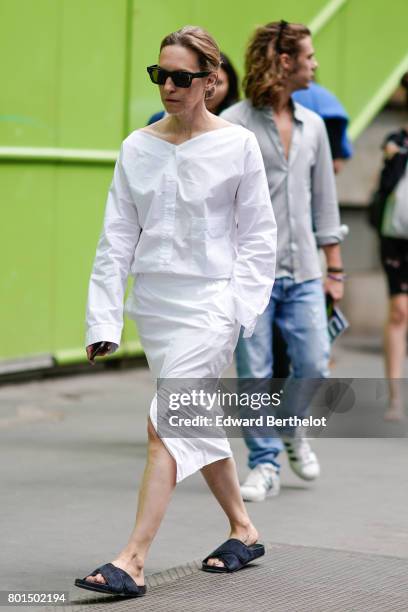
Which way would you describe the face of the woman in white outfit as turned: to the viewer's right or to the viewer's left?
to the viewer's left

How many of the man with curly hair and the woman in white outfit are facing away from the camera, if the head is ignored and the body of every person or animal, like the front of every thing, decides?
0

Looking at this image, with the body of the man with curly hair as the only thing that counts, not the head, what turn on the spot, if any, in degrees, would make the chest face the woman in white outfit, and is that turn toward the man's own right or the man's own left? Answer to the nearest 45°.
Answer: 0° — they already face them

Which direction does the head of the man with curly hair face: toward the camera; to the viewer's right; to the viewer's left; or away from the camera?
to the viewer's right

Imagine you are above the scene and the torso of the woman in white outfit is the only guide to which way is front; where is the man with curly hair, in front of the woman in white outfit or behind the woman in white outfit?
behind

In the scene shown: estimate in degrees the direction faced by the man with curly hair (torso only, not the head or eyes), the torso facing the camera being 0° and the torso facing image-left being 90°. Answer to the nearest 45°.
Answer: approximately 0°

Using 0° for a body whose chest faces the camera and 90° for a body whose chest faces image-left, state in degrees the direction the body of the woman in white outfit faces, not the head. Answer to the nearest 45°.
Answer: approximately 45°
